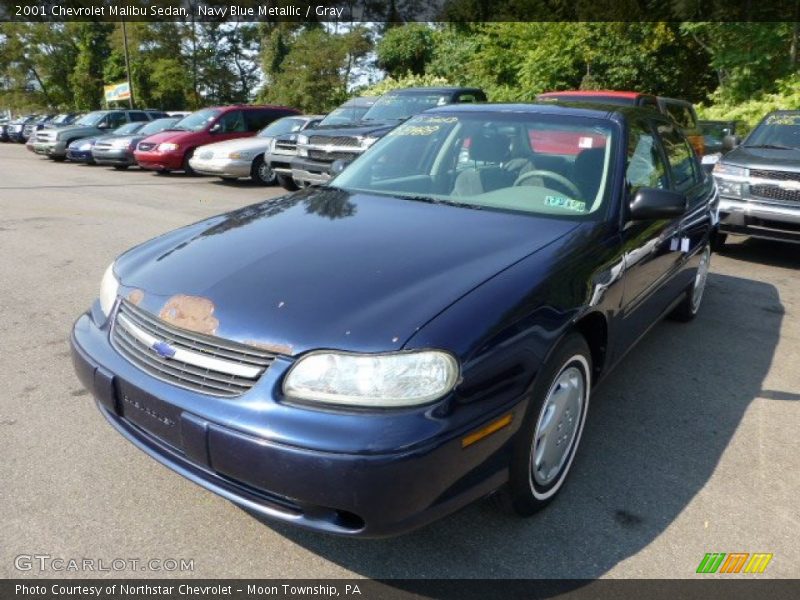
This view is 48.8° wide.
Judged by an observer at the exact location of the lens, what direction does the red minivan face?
facing the viewer and to the left of the viewer

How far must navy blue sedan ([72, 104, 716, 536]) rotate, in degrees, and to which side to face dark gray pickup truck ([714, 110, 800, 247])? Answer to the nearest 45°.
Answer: approximately 180°

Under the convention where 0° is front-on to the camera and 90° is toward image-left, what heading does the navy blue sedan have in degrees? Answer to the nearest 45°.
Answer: approximately 45°

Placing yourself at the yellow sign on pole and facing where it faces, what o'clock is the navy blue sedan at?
The navy blue sedan is roughly at 12 o'clock from the yellow sign on pole.

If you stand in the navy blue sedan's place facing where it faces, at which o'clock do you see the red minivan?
The red minivan is roughly at 4 o'clock from the navy blue sedan.

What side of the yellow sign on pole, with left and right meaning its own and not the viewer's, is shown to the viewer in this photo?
front

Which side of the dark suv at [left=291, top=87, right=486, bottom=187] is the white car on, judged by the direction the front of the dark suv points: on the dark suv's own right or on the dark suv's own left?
on the dark suv's own right

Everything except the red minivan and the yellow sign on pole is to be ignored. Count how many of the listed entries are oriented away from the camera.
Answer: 0

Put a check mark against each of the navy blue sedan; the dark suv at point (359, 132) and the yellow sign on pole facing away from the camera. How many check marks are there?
0

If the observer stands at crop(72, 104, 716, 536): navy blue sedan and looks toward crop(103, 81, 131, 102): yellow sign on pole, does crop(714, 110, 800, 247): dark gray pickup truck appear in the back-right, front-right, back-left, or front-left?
front-right

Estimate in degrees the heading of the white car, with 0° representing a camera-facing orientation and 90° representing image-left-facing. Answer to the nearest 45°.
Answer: approximately 45°

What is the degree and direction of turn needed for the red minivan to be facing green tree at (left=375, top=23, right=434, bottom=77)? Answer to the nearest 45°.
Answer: approximately 180°

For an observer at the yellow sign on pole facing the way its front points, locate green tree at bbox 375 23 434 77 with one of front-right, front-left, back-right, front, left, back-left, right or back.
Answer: front-left
